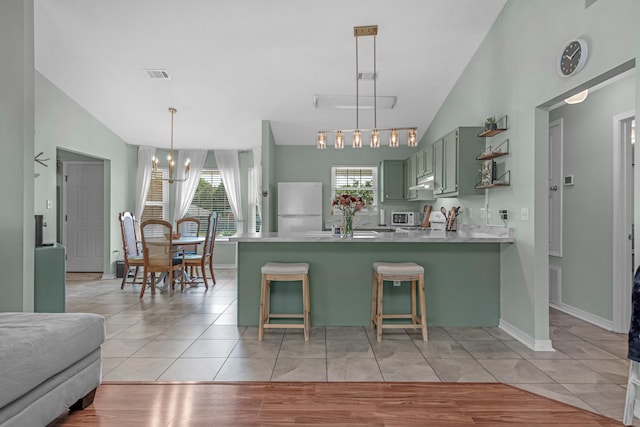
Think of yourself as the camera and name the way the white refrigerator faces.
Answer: facing the viewer

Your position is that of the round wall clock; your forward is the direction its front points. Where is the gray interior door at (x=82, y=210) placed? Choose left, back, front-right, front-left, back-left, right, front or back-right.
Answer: front-right

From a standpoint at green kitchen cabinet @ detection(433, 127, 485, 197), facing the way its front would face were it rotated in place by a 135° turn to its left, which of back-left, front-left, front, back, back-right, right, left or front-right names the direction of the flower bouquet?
right

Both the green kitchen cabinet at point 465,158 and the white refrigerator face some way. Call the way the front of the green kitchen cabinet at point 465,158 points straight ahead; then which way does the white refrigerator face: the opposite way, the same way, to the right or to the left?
to the left

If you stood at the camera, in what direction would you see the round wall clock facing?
facing the viewer and to the left of the viewer

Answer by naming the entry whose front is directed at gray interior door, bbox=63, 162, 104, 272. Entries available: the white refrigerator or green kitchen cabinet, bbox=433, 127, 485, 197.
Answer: the green kitchen cabinet

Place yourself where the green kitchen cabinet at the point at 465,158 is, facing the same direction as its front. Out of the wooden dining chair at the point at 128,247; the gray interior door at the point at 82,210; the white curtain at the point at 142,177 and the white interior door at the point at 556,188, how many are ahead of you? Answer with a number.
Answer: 3

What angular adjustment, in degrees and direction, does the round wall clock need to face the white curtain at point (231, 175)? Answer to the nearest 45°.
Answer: approximately 45° to its right

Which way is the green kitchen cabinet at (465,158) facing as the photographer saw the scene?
facing to the left of the viewer

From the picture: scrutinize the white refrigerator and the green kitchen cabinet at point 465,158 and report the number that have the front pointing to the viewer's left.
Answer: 1

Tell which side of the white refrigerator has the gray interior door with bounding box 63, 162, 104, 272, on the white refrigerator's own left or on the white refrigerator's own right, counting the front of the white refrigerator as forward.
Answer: on the white refrigerator's own right

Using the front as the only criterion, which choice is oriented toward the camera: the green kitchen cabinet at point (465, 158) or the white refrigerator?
the white refrigerator
